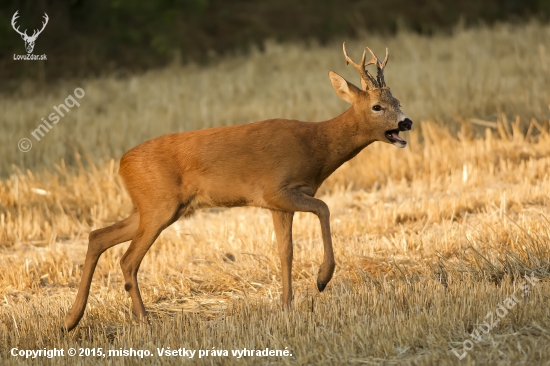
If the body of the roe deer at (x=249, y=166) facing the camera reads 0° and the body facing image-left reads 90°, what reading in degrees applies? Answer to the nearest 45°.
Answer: approximately 270°
